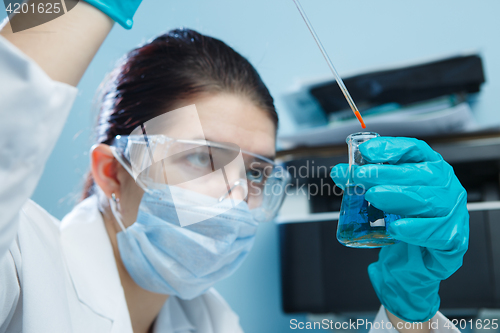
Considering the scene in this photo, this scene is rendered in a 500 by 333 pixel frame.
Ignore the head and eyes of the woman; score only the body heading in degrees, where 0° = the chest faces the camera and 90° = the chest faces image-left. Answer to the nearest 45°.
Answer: approximately 315°

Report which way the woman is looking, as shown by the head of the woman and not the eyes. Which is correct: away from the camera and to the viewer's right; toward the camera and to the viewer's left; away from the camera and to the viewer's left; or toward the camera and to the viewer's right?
toward the camera and to the viewer's right
